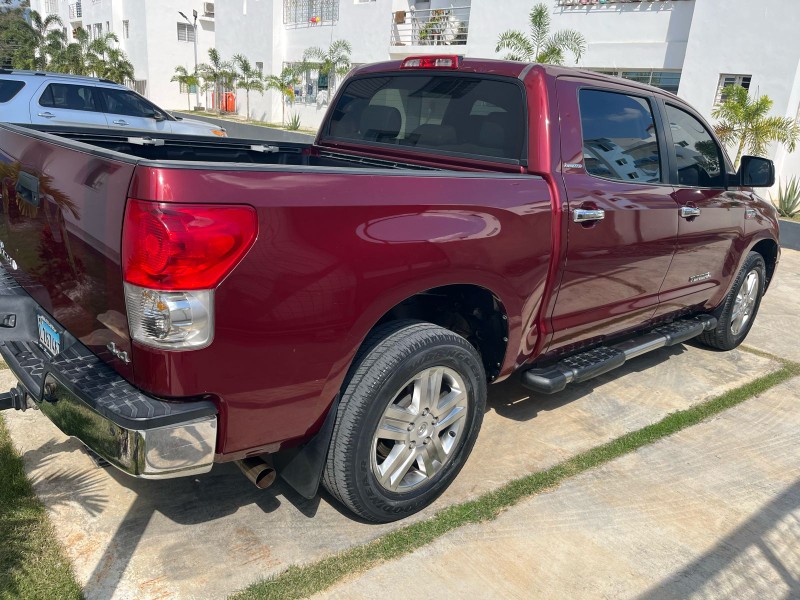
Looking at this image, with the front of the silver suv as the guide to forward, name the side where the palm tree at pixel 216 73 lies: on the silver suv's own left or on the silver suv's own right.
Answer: on the silver suv's own left

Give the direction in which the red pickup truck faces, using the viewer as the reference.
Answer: facing away from the viewer and to the right of the viewer

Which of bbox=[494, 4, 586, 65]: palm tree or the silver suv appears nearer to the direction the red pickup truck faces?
the palm tree

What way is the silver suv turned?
to the viewer's right

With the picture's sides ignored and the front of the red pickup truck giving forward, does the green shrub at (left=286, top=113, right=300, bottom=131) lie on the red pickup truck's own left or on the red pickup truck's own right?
on the red pickup truck's own left

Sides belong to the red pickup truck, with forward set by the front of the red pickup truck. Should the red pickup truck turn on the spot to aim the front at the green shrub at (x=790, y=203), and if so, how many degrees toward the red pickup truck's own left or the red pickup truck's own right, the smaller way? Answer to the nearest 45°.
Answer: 0° — it already faces it

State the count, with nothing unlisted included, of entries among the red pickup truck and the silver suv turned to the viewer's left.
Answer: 0

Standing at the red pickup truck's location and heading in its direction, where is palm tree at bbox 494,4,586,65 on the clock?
The palm tree is roughly at 11 o'clock from the red pickup truck.

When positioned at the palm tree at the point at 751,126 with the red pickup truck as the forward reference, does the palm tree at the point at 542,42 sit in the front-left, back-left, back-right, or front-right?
back-right

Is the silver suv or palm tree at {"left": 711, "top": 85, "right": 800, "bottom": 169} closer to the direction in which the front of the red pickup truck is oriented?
the palm tree
